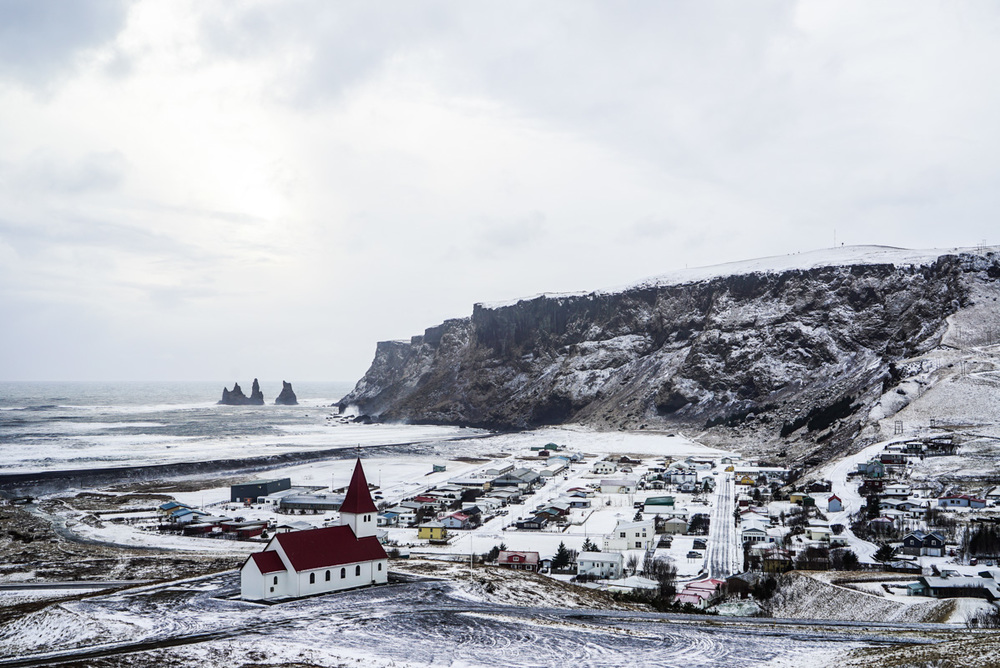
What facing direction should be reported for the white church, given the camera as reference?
facing away from the viewer and to the right of the viewer

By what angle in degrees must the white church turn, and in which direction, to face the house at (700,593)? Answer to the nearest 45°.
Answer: approximately 45° to its right

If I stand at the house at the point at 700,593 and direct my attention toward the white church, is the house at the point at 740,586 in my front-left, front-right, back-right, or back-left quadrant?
back-right

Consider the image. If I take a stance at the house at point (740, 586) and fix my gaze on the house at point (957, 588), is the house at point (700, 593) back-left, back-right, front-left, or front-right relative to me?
back-right

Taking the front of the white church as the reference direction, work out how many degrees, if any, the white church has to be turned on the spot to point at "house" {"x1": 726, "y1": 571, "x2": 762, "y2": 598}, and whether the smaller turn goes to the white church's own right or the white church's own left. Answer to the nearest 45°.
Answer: approximately 45° to the white church's own right
